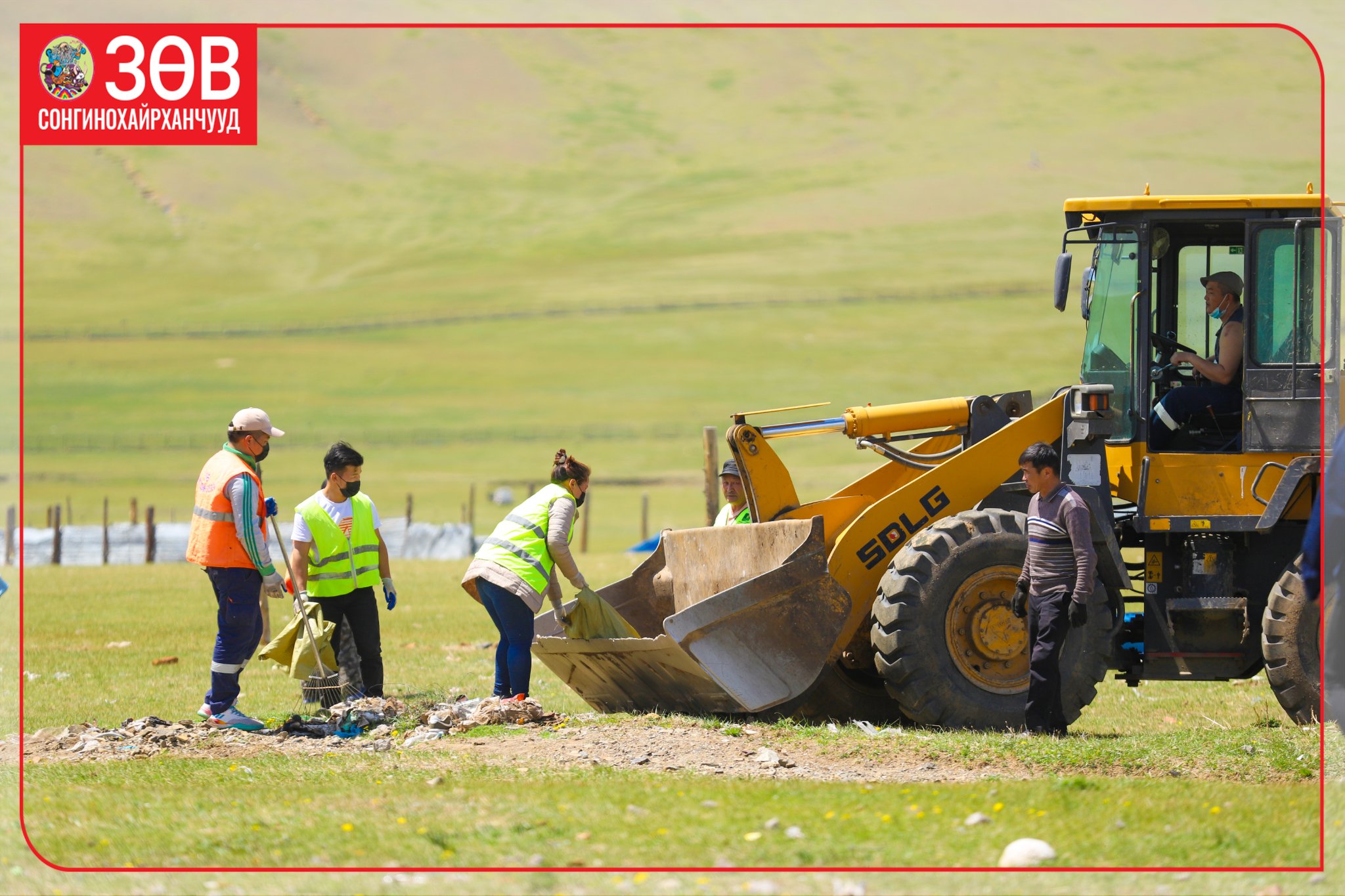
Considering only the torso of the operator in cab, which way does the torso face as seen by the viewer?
to the viewer's left

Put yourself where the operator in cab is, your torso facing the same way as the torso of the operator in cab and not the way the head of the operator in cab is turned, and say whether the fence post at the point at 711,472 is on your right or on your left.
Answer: on your right

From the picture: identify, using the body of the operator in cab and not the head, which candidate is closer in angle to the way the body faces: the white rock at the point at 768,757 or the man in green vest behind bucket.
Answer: the man in green vest behind bucket

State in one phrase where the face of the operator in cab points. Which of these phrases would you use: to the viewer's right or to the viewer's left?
to the viewer's left

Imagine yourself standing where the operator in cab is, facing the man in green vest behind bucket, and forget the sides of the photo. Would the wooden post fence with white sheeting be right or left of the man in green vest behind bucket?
right

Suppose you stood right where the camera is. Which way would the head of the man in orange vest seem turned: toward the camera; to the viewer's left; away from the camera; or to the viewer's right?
to the viewer's right

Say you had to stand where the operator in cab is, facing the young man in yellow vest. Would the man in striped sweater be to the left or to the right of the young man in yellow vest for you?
left

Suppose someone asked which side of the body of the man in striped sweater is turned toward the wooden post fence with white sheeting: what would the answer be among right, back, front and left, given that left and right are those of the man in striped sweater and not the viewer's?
right

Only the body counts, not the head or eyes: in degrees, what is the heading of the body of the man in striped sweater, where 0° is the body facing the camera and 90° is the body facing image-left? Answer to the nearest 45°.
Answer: approximately 45°

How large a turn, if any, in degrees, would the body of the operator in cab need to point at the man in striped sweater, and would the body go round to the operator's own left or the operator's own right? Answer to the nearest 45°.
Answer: approximately 45° to the operator's own left

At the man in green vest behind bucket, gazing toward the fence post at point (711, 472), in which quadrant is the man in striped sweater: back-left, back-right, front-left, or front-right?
back-right
